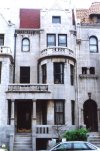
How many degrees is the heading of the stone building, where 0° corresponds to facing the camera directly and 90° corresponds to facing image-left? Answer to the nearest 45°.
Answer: approximately 0°
